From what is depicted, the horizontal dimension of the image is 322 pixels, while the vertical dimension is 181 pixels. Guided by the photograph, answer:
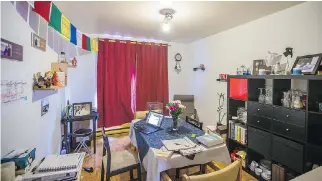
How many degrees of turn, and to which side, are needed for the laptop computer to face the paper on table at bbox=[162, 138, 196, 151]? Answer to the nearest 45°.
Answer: approximately 45° to its left

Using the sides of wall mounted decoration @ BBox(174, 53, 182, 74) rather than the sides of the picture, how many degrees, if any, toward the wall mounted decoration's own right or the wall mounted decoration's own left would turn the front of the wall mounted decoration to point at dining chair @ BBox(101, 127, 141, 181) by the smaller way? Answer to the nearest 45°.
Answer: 0° — it already faces it

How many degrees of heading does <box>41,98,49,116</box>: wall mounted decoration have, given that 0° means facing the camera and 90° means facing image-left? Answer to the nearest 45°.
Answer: approximately 315°

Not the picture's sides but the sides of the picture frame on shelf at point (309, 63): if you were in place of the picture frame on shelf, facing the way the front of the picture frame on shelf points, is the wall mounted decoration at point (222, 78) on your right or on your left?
on your right

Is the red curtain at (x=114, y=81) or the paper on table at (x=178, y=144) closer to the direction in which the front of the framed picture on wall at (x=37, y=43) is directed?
the paper on table

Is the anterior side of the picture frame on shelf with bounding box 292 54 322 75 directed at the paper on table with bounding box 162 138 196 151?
yes

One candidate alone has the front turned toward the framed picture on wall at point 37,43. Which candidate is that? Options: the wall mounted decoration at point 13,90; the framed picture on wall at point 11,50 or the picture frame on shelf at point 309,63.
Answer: the picture frame on shelf
